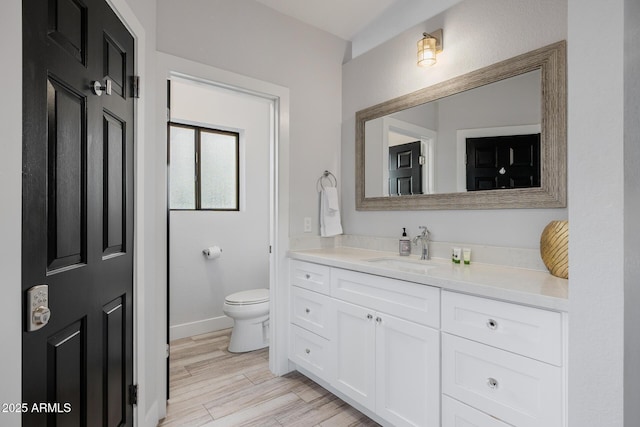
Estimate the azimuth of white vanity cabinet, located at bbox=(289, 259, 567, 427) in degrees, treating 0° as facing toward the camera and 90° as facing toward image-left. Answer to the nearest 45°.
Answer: approximately 45°

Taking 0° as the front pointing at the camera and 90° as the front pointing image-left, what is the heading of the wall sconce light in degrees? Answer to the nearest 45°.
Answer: approximately 45°

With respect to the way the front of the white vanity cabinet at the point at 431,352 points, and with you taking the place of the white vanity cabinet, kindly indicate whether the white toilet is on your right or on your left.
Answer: on your right

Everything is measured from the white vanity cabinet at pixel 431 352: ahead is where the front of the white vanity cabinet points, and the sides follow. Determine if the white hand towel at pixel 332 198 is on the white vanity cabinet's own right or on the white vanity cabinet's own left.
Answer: on the white vanity cabinet's own right

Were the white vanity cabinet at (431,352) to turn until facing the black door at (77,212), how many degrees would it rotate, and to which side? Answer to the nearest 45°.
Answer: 0° — it already faces it

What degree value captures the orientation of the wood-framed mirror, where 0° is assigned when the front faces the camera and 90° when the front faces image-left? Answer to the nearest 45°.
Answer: approximately 45°

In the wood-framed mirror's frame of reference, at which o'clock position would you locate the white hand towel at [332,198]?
The white hand towel is roughly at 2 o'clock from the wood-framed mirror.
